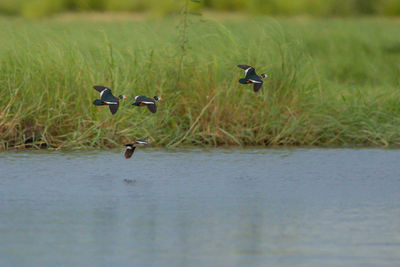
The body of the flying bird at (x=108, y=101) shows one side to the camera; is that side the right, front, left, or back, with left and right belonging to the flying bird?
right
